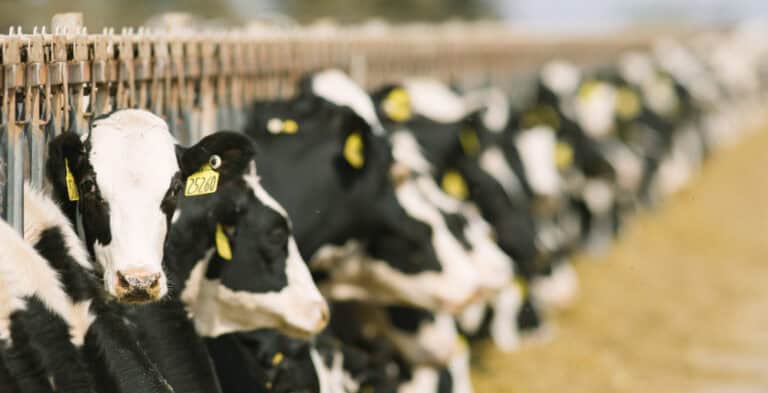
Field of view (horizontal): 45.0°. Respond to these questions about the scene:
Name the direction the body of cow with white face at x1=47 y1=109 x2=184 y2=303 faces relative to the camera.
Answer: toward the camera

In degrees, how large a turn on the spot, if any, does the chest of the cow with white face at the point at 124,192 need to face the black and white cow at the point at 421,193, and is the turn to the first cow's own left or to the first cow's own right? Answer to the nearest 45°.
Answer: approximately 135° to the first cow's own left
